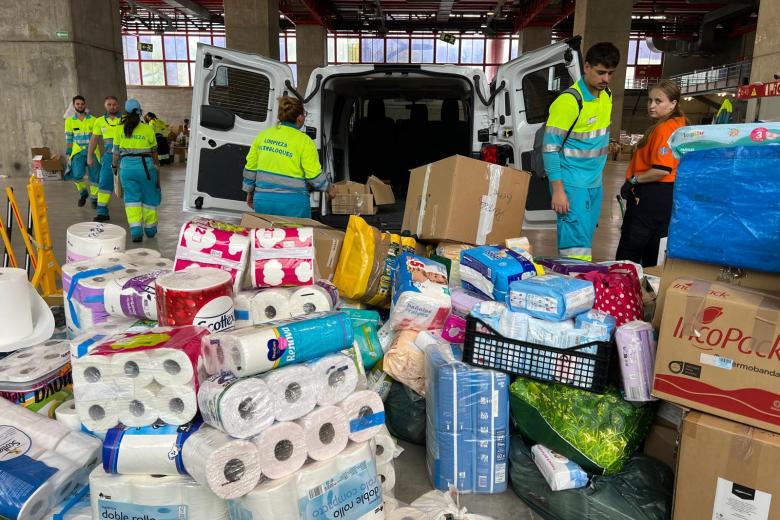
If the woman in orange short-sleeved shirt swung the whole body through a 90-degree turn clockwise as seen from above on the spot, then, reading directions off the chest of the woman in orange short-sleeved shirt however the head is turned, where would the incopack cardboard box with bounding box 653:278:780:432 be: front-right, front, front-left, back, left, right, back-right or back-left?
back

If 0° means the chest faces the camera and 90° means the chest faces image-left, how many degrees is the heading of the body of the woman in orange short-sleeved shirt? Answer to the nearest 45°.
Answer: approximately 90°

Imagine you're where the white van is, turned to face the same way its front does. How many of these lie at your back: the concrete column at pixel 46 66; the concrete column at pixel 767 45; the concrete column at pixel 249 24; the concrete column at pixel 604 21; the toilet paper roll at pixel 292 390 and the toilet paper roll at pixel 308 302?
2

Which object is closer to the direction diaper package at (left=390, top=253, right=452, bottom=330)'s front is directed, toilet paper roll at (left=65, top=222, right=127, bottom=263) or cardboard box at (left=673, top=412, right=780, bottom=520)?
the cardboard box

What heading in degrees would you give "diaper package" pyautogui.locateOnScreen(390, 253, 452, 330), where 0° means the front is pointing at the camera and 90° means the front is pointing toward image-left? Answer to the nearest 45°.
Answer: approximately 0°

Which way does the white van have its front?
away from the camera

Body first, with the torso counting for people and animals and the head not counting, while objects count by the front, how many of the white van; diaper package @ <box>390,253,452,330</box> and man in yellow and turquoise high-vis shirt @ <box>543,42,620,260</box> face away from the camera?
1

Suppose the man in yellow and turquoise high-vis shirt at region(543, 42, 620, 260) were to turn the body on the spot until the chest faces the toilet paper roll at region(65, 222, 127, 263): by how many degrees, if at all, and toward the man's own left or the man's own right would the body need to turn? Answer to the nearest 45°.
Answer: approximately 90° to the man's own right

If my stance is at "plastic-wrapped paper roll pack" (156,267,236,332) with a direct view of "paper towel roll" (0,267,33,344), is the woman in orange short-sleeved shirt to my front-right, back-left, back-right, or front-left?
back-right
